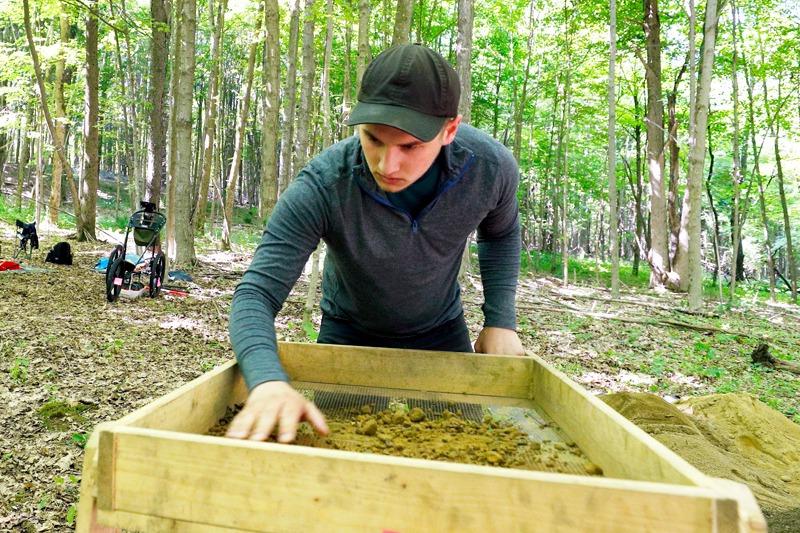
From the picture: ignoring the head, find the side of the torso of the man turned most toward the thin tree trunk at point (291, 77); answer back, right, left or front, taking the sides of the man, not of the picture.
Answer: back

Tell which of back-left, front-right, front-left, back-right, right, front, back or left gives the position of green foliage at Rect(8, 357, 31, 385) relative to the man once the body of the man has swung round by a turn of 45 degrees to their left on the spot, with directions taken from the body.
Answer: back

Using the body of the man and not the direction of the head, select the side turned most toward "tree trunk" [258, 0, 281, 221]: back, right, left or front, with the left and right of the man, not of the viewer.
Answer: back

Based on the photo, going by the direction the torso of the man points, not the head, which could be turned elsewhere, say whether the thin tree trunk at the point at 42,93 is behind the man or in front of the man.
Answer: behind

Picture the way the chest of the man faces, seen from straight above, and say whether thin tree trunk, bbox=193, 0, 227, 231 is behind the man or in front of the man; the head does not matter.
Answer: behind

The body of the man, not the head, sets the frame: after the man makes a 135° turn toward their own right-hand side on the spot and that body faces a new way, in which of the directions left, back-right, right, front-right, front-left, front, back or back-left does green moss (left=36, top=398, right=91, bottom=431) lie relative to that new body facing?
front

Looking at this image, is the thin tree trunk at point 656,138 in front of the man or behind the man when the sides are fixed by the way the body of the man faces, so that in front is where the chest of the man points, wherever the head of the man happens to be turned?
behind

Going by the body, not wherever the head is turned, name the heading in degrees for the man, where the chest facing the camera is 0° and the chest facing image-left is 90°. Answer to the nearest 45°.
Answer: approximately 0°

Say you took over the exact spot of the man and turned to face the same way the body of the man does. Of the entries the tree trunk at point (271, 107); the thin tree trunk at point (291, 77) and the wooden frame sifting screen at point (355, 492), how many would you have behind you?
2

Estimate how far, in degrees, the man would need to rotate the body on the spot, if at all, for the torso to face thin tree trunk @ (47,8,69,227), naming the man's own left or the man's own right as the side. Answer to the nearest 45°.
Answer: approximately 135° to the man's own right

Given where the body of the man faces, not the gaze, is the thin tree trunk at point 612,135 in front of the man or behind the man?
behind

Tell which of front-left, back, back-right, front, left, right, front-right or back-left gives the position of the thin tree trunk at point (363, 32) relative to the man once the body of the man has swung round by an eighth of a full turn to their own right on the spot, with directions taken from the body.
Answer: back-right

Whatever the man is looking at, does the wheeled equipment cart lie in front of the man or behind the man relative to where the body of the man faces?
behind
